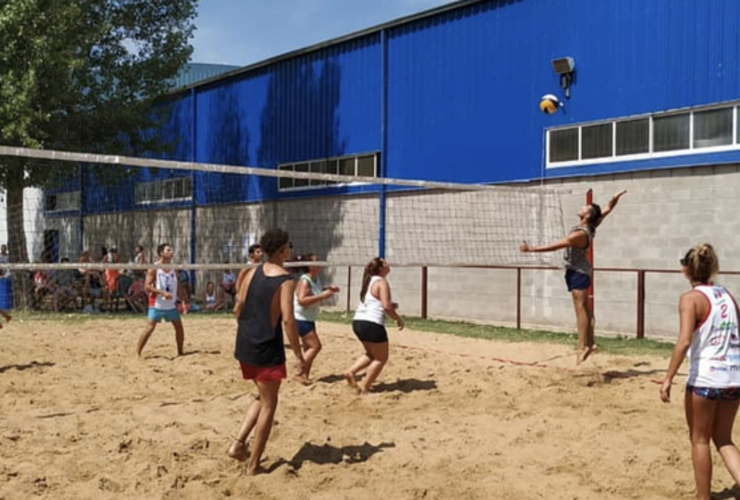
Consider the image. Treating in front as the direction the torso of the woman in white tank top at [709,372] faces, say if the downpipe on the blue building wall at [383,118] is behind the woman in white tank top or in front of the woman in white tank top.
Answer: in front

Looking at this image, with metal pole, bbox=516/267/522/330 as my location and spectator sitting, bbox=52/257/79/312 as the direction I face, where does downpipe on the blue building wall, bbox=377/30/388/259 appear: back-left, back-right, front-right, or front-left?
front-right

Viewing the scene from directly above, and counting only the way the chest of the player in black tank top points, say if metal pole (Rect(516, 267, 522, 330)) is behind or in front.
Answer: in front

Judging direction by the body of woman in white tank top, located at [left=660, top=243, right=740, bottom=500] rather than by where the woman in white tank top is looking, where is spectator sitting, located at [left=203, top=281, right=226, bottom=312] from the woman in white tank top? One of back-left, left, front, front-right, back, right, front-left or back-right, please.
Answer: front

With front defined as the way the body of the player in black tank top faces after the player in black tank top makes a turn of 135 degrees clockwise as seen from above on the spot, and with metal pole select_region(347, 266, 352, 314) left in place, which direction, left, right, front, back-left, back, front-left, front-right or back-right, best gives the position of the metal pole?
back

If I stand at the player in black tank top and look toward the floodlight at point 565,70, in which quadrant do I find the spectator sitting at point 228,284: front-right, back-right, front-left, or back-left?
front-left

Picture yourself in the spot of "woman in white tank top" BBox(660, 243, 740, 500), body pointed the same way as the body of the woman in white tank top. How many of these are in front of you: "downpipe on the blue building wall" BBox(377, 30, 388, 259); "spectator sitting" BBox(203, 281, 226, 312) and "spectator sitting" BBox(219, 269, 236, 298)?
3

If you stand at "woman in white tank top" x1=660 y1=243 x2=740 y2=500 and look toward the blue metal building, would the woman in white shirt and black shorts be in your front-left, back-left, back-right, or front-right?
front-left

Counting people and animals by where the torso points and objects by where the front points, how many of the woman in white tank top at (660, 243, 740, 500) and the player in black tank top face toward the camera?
0

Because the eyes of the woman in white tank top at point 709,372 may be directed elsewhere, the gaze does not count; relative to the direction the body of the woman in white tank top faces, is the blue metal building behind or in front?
in front

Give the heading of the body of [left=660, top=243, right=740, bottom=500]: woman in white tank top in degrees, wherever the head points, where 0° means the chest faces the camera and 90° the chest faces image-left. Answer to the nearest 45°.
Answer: approximately 135°

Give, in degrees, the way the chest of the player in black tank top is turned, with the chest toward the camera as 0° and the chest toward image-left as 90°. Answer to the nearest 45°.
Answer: approximately 225°
